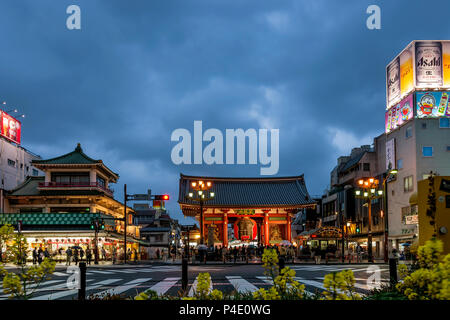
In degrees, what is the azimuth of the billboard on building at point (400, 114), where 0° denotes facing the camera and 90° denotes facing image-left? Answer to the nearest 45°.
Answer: approximately 45°

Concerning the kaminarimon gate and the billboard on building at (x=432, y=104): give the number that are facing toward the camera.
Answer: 2

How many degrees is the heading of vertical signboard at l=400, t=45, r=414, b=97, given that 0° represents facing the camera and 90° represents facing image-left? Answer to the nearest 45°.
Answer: approximately 45°

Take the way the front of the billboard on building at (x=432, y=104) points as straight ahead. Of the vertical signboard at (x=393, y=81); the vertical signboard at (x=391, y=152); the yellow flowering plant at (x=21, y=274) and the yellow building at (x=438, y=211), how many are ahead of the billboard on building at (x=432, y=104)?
2

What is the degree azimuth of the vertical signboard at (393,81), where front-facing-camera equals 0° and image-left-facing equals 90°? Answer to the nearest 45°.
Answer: approximately 45°

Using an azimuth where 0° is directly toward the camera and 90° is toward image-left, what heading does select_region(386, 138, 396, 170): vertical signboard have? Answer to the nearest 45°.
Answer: approximately 45°
